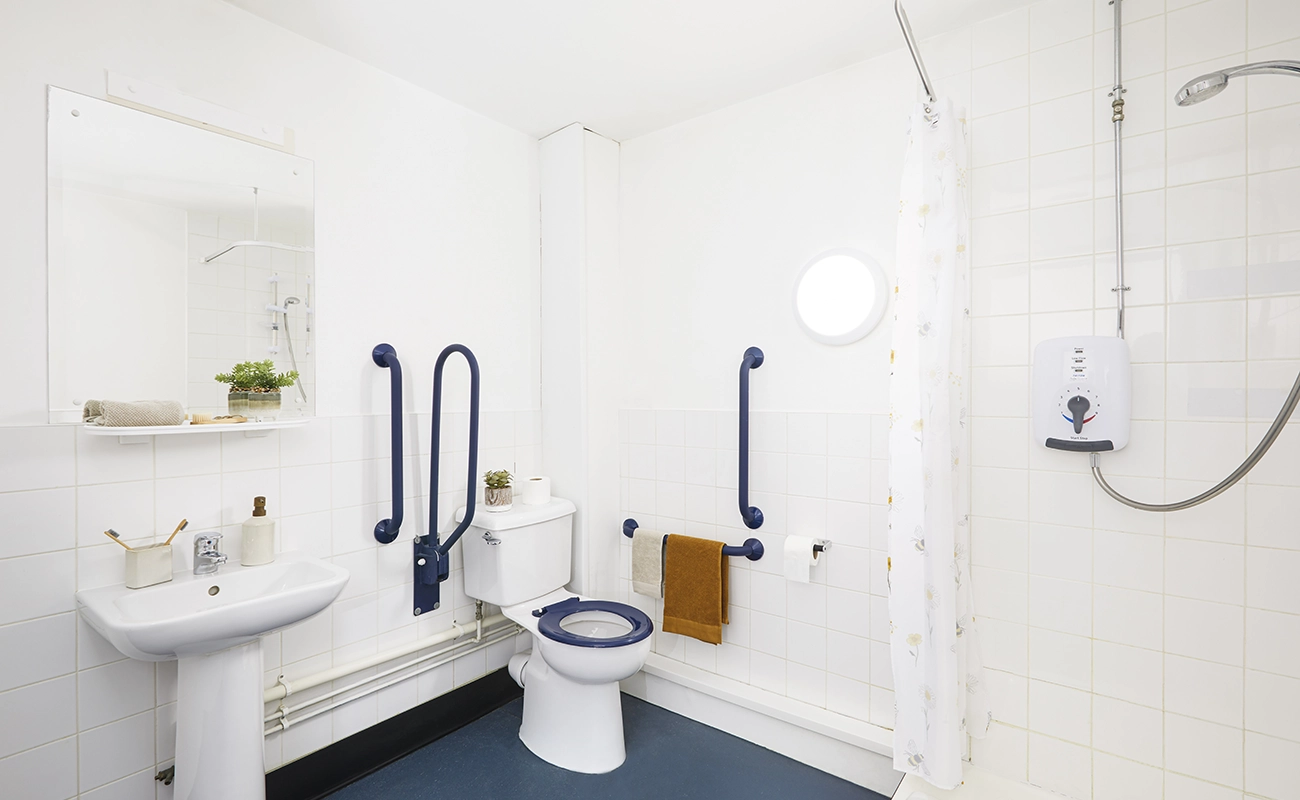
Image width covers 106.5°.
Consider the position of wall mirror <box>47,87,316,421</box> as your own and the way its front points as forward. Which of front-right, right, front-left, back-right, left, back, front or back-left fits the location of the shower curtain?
front

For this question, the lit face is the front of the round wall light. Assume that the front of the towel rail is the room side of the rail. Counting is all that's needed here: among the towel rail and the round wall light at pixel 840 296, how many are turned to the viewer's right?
0

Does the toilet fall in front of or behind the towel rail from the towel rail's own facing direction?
in front

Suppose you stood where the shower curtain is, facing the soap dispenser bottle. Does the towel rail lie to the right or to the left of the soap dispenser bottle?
right

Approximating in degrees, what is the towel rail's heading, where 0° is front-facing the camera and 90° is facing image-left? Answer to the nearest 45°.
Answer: approximately 45°

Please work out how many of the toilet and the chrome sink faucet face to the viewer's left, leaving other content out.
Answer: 0

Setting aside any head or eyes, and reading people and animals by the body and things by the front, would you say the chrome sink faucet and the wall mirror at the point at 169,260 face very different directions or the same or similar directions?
same or similar directions

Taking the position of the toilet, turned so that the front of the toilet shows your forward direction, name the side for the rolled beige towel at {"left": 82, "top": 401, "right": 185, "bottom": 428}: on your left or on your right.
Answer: on your right

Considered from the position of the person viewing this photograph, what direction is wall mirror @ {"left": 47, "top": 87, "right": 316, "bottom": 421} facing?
facing the viewer and to the right of the viewer

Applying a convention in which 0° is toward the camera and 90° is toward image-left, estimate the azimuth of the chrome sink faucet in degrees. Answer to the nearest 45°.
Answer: approximately 315°

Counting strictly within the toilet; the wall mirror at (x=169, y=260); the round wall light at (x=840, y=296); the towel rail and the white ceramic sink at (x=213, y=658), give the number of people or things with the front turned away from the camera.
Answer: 0
